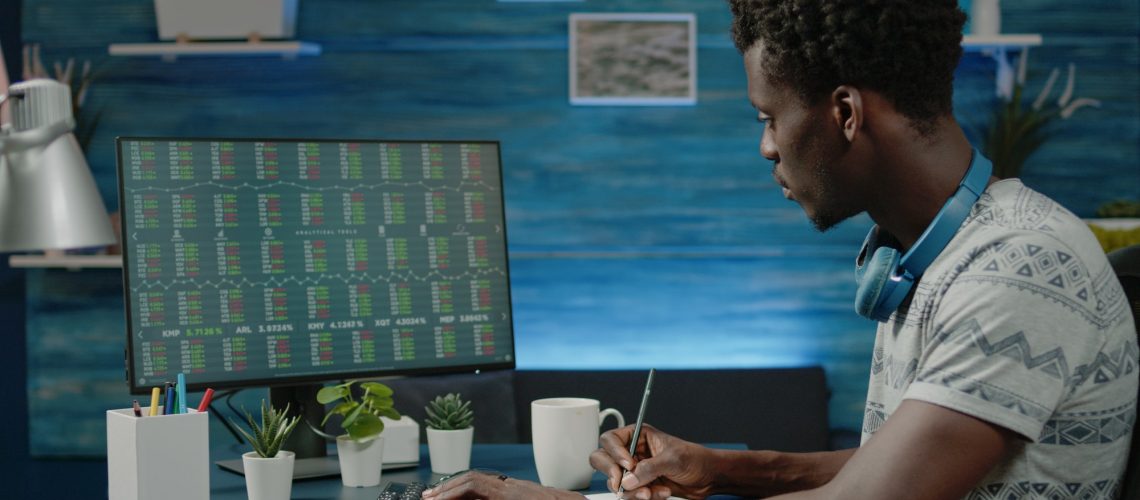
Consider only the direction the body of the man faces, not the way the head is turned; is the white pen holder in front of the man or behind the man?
in front

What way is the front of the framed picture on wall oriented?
toward the camera

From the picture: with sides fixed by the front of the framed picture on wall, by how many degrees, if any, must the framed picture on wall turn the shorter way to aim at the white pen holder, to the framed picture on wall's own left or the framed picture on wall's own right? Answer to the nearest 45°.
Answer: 0° — it already faces it

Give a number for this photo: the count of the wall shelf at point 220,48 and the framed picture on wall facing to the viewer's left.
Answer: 0

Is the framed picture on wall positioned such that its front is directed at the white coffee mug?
yes

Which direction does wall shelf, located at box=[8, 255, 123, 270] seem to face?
toward the camera

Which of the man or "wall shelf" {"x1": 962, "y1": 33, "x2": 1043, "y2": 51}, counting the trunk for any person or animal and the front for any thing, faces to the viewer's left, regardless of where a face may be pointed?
the man

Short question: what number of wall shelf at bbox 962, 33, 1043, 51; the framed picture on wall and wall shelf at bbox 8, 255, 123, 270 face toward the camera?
3

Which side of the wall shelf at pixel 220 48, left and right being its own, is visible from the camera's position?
front

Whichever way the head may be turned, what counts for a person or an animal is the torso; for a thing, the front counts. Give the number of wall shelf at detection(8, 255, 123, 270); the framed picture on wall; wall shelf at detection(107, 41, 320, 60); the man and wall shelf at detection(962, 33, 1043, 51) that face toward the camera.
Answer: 4

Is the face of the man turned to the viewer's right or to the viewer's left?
to the viewer's left

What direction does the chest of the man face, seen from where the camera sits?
to the viewer's left
